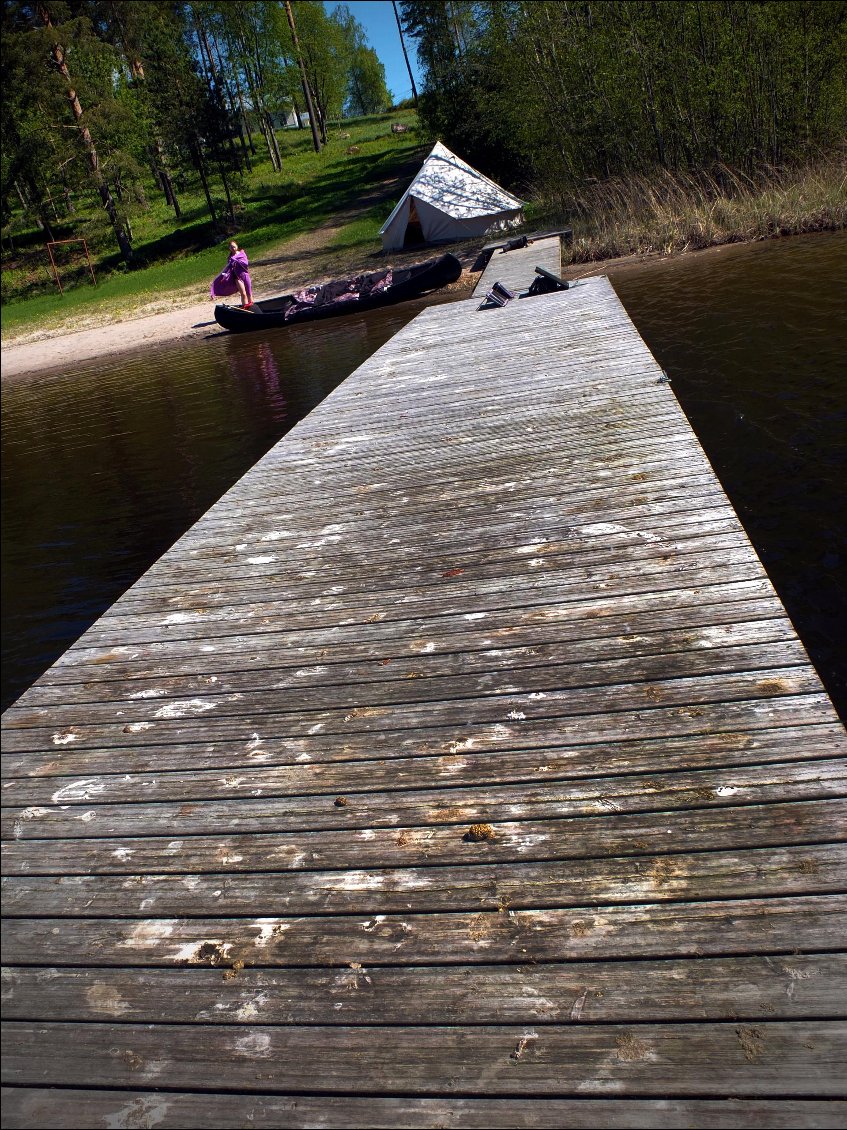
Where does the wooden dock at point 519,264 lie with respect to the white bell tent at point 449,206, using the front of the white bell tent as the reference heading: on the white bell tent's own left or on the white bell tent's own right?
on the white bell tent's own left

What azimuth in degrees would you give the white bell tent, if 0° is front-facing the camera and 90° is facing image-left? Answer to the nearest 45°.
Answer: approximately 45°

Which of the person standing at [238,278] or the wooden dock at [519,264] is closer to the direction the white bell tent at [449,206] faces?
the person standing

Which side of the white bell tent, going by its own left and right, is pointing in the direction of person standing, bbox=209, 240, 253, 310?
front
